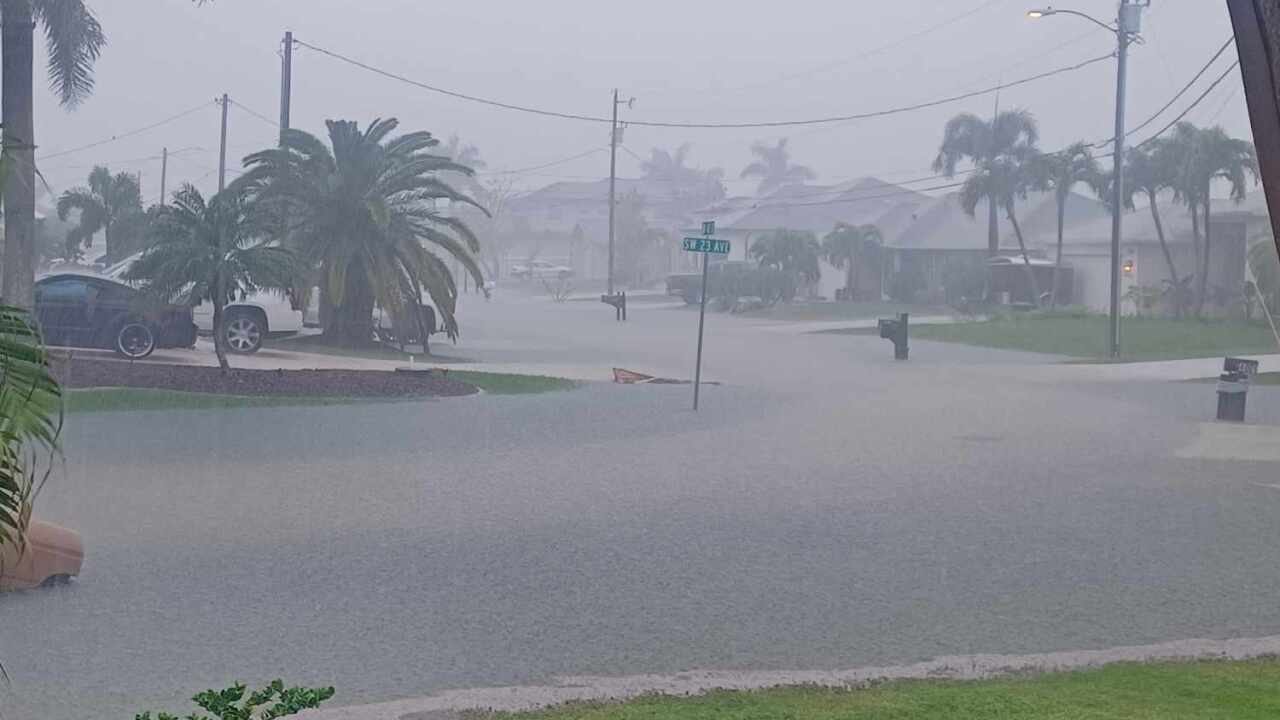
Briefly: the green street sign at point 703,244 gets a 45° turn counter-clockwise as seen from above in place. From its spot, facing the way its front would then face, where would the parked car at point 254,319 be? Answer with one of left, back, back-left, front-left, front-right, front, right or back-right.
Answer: back

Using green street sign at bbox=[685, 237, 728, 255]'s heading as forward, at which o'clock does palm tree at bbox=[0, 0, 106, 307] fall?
The palm tree is roughly at 3 o'clock from the green street sign.

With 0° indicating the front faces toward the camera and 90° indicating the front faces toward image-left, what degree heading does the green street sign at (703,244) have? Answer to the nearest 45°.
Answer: approximately 0°

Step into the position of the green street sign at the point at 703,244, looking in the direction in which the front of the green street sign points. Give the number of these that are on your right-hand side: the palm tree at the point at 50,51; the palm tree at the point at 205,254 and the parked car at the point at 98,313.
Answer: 3

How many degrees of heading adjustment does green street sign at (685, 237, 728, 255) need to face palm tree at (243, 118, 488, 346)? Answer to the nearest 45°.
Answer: approximately 135° to its right

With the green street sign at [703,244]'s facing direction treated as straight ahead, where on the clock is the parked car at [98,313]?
The parked car is roughly at 3 o'clock from the green street sign.

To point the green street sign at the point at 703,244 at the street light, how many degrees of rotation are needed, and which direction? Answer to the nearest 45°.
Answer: approximately 135° to its left

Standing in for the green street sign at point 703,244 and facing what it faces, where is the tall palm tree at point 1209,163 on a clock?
The tall palm tree is roughly at 7 o'clock from the green street sign.

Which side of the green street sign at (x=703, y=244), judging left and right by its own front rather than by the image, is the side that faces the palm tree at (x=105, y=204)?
right

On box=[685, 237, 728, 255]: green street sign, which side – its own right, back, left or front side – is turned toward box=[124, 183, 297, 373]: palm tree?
right
